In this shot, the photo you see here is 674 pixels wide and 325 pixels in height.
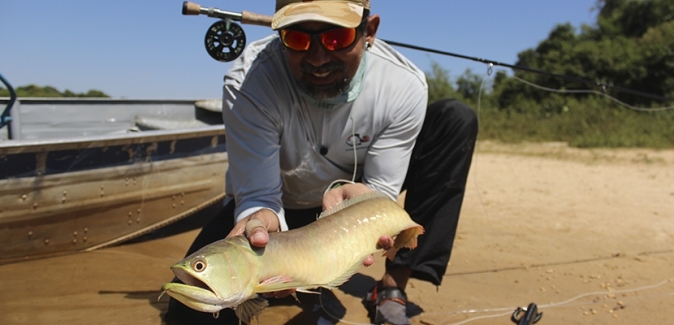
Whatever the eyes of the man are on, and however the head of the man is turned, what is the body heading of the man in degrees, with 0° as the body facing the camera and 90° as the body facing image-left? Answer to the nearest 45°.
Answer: approximately 0°

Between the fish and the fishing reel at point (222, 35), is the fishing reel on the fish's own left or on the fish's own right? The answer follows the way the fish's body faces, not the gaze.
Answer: on the fish's own right

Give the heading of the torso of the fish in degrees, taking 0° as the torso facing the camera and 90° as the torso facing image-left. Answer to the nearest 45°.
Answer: approximately 90°
